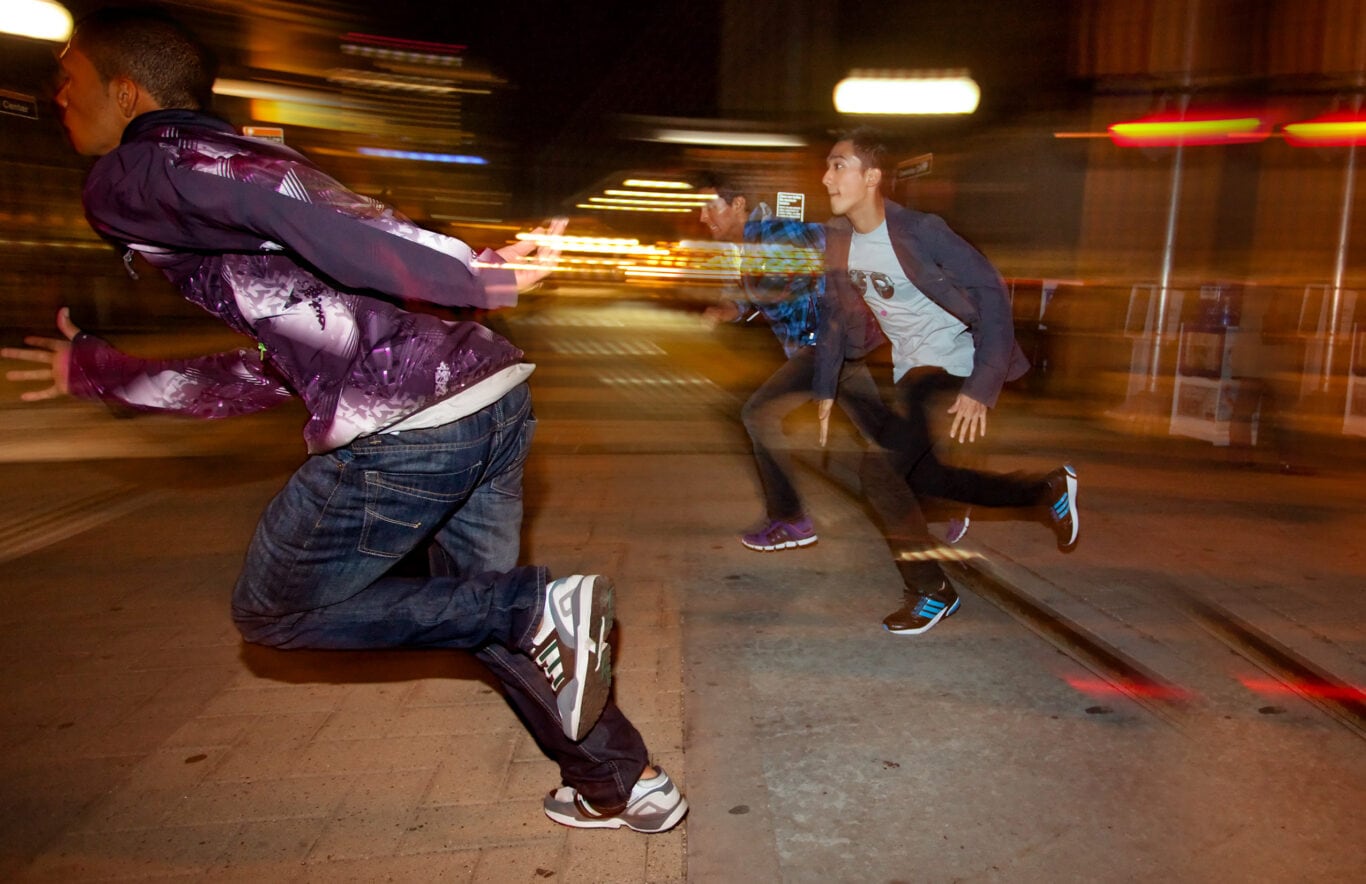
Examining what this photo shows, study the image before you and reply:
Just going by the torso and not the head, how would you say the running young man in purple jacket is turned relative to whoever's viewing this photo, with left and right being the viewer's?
facing to the left of the viewer

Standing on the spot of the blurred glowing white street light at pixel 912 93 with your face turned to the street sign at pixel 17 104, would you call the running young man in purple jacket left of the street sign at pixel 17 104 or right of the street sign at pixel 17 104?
left

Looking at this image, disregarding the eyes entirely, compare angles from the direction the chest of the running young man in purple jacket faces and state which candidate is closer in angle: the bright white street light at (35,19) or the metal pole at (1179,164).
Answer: the bright white street light

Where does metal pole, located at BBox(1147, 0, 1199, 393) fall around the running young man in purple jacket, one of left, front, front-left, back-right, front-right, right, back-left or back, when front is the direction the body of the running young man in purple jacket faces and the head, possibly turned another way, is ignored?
back-right

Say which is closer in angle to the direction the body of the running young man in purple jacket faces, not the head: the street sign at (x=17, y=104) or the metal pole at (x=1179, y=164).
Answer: the street sign

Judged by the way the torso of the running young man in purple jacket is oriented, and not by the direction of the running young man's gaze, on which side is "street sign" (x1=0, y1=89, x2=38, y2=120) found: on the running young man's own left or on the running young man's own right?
on the running young man's own right

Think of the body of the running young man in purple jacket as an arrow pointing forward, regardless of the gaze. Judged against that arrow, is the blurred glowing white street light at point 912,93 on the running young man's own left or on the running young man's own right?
on the running young man's own right

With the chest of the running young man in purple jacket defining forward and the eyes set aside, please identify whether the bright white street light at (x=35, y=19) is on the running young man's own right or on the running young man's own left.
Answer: on the running young man's own right

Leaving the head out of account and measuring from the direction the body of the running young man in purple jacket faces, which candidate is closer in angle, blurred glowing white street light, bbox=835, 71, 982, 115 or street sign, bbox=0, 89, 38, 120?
the street sign
